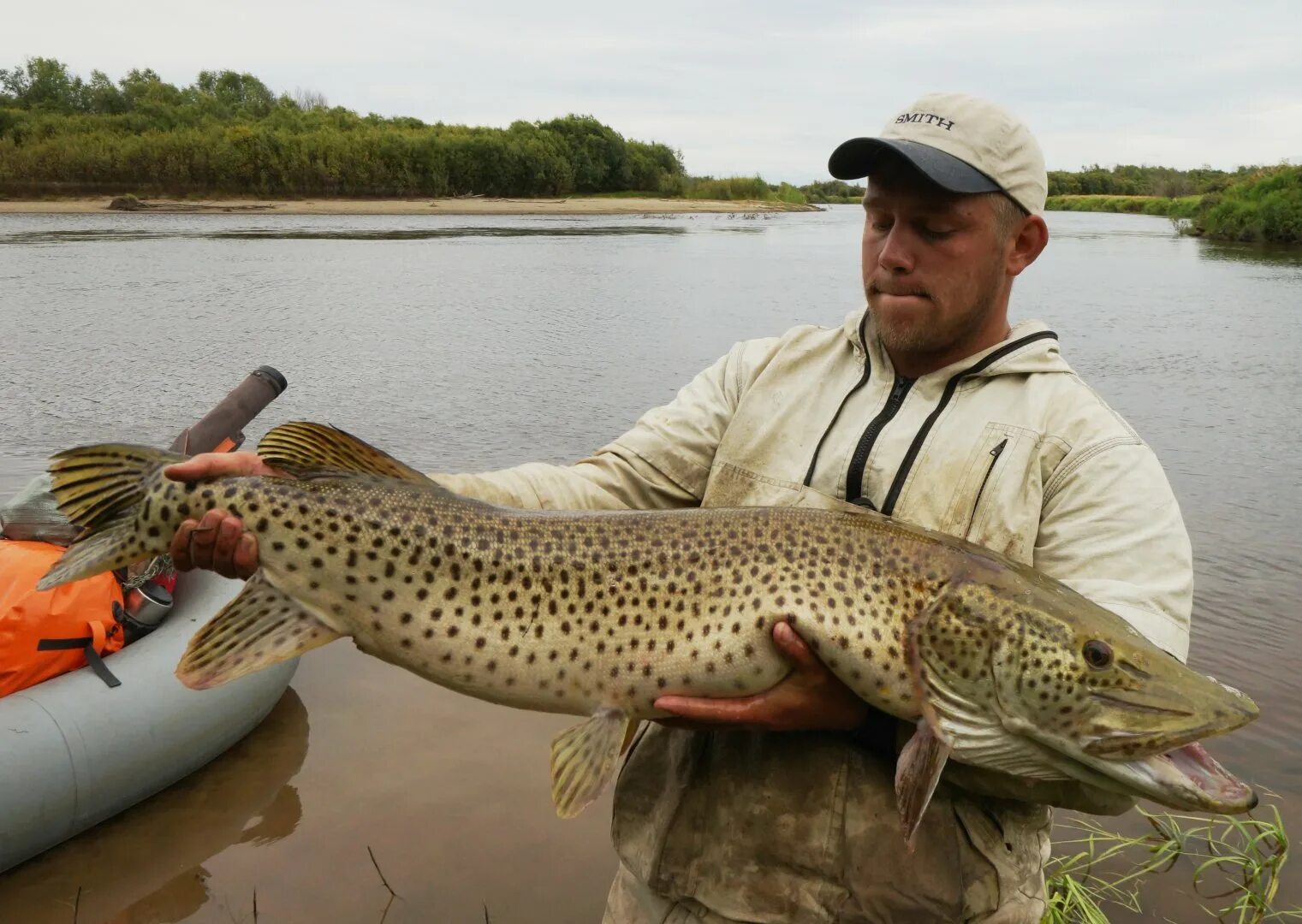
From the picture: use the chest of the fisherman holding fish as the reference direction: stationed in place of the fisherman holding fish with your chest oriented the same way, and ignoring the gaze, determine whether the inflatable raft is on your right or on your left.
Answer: on your right

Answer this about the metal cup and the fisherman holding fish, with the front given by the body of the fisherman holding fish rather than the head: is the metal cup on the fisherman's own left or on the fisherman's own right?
on the fisherman's own right

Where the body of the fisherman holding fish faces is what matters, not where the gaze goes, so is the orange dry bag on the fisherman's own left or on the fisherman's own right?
on the fisherman's own right

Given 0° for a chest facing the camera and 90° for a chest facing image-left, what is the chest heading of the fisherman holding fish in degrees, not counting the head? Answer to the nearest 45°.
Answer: approximately 45°
